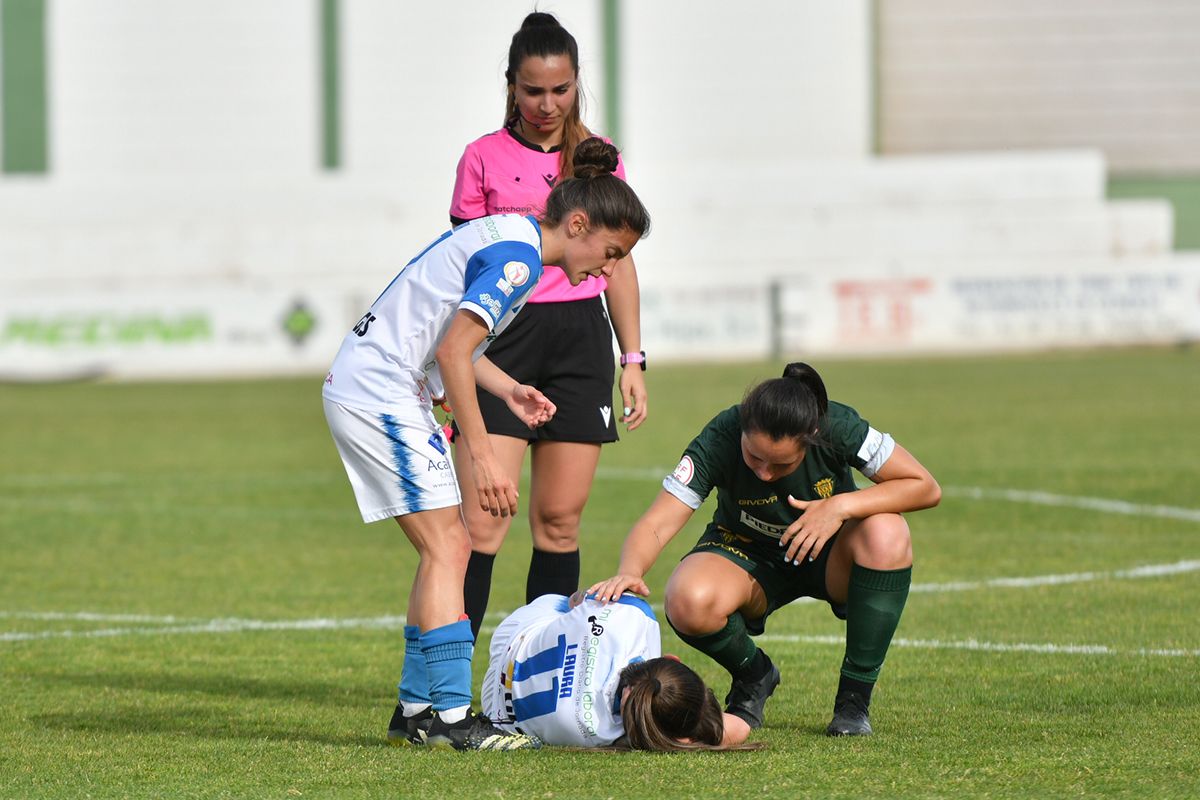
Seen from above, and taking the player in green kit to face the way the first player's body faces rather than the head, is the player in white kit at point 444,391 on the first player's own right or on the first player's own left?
on the first player's own right

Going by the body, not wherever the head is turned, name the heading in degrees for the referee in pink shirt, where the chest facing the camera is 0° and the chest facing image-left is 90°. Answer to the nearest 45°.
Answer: approximately 0°

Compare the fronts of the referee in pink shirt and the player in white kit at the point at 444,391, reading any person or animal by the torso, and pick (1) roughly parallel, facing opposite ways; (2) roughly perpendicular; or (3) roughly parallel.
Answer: roughly perpendicular

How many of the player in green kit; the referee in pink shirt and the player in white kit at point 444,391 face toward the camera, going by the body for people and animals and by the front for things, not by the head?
2

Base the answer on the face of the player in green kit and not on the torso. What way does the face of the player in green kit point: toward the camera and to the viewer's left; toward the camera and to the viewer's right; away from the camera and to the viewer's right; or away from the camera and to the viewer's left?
toward the camera and to the viewer's left

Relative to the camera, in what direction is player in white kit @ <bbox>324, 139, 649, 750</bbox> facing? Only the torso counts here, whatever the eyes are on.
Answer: to the viewer's right

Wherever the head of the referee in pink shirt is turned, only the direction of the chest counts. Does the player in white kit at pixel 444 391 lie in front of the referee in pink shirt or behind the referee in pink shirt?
in front

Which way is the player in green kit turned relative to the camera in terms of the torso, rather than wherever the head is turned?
toward the camera

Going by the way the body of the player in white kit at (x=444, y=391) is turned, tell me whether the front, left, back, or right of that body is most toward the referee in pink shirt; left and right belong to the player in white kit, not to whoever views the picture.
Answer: left

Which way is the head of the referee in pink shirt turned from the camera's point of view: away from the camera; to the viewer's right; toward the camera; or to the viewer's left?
toward the camera

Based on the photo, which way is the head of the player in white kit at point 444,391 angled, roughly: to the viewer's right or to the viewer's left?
to the viewer's right

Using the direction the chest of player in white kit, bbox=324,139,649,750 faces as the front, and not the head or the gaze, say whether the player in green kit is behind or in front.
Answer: in front

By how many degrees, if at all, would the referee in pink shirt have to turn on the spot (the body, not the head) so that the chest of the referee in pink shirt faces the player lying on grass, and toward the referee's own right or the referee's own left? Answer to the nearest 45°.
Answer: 0° — they already face them

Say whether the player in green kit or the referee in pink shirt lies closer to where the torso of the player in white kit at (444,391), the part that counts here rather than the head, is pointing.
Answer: the player in green kit

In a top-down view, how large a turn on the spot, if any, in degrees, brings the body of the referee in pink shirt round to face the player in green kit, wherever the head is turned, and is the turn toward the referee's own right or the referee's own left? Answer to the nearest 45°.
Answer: approximately 45° to the referee's own left
